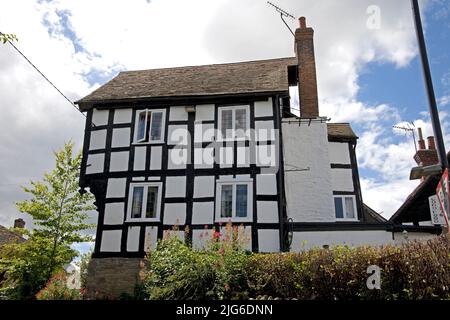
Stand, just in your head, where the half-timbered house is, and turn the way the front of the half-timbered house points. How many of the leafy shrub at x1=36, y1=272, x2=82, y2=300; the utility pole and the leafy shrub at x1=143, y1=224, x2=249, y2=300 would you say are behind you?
0

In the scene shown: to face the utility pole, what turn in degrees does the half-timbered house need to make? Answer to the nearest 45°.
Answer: approximately 45° to its left

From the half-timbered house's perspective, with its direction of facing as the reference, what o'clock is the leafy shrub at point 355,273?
The leafy shrub is roughly at 11 o'clock from the half-timbered house.

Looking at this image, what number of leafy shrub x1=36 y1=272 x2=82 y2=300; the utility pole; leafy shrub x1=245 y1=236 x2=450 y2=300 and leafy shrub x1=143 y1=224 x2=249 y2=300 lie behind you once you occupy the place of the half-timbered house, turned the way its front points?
0

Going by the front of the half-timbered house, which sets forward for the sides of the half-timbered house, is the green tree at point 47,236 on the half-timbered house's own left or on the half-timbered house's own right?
on the half-timbered house's own right

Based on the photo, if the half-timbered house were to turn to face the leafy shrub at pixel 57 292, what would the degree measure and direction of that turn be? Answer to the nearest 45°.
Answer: approximately 45° to its right

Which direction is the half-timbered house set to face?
toward the camera

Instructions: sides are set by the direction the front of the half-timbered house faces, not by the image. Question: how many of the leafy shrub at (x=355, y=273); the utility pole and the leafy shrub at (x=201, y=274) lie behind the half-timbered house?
0

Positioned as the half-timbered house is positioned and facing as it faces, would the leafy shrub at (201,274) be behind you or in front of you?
in front
